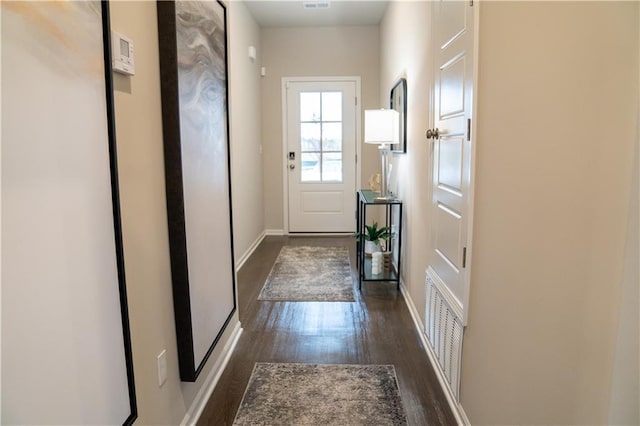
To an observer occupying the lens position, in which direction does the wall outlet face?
facing the viewer and to the right of the viewer

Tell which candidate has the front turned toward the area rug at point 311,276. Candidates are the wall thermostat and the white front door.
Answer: the white front door

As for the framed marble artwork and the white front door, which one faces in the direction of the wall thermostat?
the white front door

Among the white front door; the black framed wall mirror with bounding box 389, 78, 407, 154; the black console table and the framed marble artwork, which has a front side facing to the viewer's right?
the framed marble artwork

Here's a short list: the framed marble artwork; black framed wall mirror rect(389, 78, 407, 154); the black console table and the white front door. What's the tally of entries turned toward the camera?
1

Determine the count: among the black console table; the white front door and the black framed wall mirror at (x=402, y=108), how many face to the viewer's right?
0

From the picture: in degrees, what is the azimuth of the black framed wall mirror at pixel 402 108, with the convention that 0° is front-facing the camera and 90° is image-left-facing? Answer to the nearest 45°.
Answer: approximately 90°

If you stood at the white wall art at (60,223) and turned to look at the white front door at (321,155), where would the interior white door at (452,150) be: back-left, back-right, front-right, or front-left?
front-right

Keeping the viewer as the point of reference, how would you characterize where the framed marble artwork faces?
facing to the right of the viewer

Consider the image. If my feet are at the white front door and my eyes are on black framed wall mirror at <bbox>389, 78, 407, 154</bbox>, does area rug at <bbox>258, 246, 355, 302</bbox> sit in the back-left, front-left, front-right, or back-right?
front-right

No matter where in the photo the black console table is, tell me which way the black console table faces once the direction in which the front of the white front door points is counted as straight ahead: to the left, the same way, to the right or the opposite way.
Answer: to the right

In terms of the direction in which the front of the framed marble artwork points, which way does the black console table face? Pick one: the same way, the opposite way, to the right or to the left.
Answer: the opposite way

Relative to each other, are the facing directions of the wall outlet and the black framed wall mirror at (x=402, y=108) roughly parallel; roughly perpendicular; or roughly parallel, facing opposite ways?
roughly parallel, facing opposite ways

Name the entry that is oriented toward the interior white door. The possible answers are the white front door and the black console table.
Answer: the white front door

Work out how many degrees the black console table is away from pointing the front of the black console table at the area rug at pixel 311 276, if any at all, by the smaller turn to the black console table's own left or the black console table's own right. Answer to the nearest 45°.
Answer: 0° — it already faces it

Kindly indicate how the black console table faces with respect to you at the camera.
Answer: facing to the left of the viewer

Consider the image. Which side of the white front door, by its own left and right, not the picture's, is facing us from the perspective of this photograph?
front
